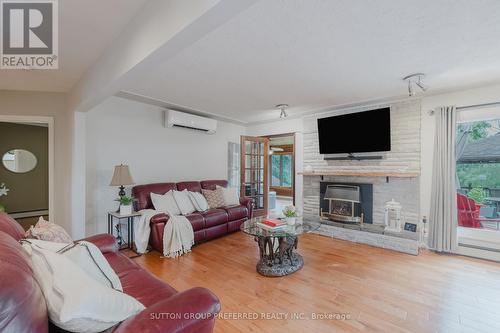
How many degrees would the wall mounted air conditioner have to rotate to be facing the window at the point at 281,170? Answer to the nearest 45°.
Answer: approximately 90° to its left

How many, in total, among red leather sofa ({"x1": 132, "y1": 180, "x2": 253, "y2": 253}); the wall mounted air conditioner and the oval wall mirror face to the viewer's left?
0

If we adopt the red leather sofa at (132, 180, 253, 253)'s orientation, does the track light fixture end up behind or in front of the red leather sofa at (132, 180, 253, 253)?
in front

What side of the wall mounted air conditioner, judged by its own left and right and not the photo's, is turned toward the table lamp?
right

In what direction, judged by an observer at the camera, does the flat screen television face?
facing the viewer and to the left of the viewer

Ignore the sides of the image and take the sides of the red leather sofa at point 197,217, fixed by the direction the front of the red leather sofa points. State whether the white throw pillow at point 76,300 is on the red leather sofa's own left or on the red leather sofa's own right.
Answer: on the red leather sofa's own right

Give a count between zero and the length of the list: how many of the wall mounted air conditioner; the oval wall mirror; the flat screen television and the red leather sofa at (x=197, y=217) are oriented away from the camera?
0

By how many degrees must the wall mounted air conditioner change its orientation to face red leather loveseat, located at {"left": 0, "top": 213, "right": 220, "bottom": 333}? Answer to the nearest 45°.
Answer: approximately 45° to its right

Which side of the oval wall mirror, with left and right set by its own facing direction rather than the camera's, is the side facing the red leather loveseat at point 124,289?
front

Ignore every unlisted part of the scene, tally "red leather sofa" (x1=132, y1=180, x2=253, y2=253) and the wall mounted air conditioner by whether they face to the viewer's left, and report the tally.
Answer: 0

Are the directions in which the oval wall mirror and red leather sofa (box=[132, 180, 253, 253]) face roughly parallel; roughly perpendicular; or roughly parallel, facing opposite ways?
roughly parallel

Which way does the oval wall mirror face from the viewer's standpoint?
toward the camera

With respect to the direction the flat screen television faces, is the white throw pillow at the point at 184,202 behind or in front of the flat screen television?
in front

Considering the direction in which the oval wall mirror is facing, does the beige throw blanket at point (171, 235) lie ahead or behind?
ahead
